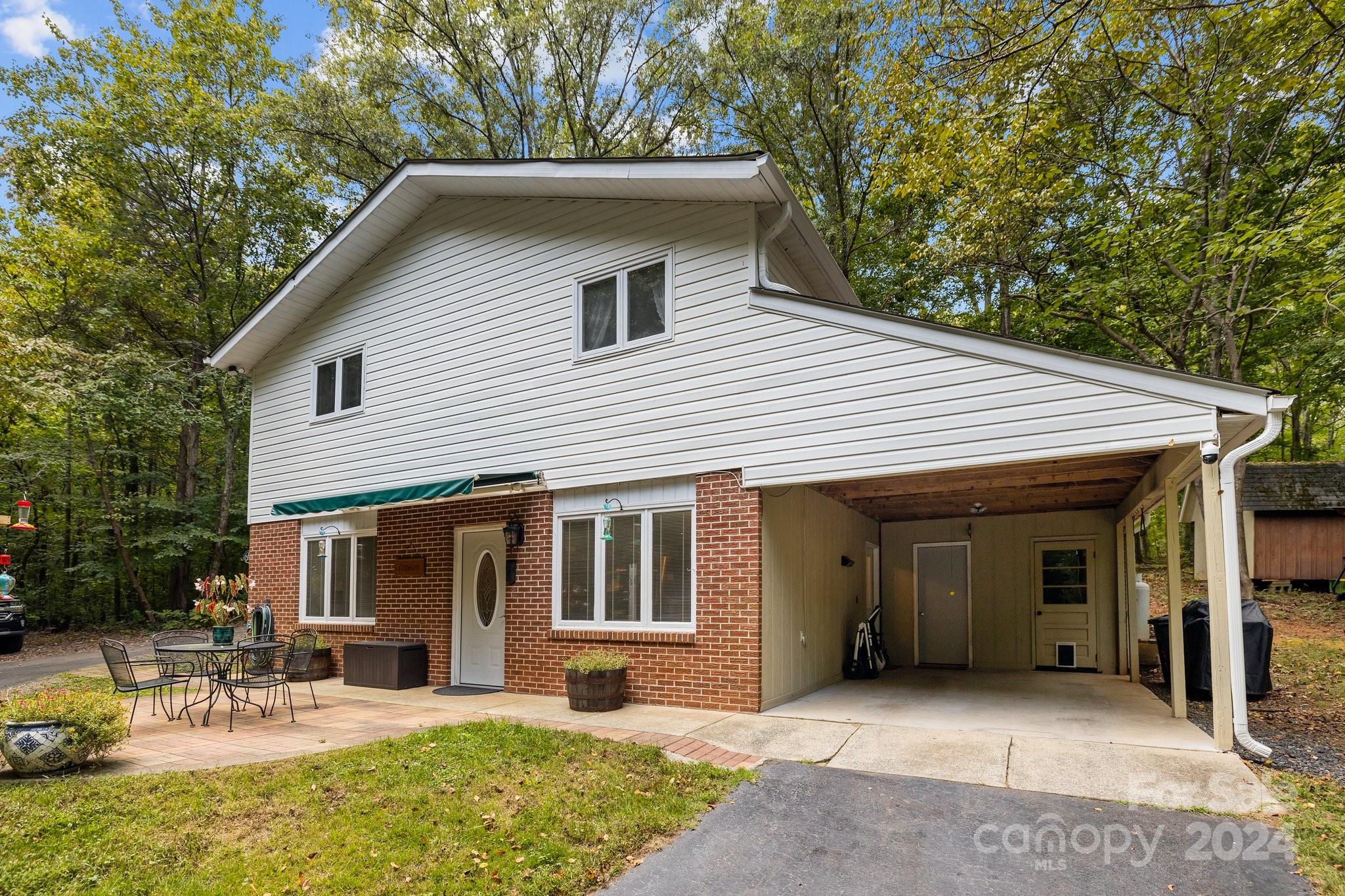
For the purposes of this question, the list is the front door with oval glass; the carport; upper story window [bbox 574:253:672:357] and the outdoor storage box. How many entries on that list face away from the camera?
0

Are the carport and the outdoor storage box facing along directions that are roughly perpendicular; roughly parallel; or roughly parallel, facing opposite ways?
roughly parallel

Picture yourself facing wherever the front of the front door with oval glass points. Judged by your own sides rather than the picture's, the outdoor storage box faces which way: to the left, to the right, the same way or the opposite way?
the same way

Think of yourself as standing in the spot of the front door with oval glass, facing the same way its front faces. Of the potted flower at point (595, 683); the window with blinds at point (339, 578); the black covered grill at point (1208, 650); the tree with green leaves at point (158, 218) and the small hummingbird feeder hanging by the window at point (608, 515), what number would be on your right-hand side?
2

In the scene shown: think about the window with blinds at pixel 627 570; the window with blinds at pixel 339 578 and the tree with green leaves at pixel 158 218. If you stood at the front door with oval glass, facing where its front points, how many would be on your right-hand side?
2

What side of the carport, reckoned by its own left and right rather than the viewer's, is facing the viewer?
front

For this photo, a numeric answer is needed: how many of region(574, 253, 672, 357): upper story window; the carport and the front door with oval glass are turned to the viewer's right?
0

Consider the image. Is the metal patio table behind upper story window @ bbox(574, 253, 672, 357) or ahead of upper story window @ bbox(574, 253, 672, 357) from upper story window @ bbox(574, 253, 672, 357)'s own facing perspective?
ahead

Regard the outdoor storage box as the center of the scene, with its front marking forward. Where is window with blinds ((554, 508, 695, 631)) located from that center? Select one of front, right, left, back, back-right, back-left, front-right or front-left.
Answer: left

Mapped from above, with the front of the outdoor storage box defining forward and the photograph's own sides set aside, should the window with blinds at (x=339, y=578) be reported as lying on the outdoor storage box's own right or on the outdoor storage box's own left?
on the outdoor storage box's own right

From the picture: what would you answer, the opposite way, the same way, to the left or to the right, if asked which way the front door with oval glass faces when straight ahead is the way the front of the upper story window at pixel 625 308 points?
the same way

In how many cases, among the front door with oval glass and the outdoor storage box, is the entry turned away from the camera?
0

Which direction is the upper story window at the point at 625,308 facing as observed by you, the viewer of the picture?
facing the viewer and to the left of the viewer
